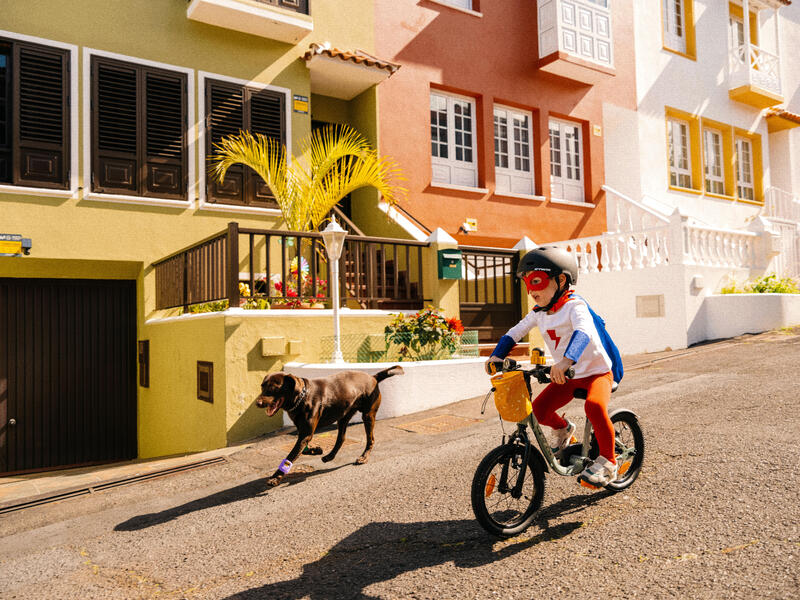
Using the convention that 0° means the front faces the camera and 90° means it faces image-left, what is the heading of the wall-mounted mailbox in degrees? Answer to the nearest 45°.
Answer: approximately 315°

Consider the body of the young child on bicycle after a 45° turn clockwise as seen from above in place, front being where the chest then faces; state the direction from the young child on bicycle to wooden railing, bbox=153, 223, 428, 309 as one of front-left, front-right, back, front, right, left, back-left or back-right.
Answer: front-right

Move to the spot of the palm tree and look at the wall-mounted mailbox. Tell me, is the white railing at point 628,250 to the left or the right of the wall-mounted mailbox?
left

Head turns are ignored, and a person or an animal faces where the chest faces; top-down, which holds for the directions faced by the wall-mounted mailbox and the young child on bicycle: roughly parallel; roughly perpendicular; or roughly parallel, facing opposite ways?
roughly perpendicular

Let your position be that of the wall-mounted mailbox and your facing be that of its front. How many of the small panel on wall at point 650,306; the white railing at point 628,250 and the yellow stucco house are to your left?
2

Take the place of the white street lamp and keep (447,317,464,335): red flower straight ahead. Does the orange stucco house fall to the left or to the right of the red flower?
left

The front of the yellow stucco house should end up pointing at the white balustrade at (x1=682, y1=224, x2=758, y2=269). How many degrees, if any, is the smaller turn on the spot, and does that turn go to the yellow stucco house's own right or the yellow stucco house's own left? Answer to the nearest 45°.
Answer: approximately 45° to the yellow stucco house's own left

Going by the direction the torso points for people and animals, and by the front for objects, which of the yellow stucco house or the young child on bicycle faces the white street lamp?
the yellow stucco house

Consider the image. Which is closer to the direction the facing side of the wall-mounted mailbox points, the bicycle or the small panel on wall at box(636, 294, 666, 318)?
the bicycle

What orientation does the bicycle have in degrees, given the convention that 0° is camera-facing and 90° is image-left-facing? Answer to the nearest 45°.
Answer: approximately 45°

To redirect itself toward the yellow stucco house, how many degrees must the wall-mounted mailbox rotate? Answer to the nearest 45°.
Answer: approximately 135° to its right
